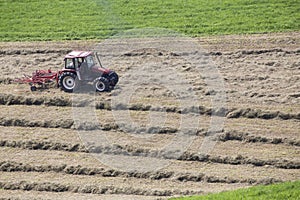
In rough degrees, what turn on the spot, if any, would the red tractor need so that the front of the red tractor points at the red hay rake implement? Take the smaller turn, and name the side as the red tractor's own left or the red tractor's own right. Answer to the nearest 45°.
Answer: approximately 180°

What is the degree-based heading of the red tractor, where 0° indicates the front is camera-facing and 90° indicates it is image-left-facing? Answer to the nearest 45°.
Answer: approximately 315°
